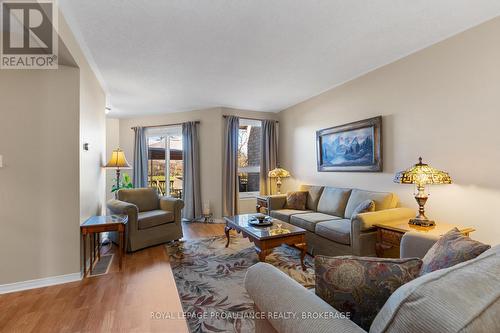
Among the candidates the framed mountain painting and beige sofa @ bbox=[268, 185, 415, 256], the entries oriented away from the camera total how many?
0

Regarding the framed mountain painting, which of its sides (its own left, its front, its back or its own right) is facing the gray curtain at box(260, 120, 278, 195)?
right

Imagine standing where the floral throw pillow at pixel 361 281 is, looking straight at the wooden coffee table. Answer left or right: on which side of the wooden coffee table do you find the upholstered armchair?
left

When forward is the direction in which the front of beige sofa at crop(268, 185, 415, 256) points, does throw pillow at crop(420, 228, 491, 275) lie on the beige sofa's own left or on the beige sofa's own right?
on the beige sofa's own left

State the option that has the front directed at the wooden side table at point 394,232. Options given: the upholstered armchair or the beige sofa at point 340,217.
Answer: the upholstered armchair

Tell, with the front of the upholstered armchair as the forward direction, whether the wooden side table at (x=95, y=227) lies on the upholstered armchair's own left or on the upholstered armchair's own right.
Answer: on the upholstered armchair's own right

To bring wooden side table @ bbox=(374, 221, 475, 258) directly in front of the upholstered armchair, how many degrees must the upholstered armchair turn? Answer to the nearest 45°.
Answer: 0° — it already faces it

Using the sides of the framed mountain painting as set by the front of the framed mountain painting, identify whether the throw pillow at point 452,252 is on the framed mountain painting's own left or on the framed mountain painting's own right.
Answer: on the framed mountain painting's own left

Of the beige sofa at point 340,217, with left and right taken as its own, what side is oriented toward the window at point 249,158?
right

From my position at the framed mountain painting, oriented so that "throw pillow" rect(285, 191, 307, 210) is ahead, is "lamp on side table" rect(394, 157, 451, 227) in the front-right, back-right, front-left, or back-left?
back-left

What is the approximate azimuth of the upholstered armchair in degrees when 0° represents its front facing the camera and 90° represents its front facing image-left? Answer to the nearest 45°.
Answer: approximately 315°

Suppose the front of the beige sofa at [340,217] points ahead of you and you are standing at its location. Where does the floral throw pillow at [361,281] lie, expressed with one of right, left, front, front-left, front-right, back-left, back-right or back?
front-left

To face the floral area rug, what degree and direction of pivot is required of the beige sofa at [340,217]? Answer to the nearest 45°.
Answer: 0° — it already faces it

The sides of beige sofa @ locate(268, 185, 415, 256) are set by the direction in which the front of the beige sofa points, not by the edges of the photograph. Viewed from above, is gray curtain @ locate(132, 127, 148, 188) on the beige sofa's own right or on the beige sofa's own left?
on the beige sofa's own right

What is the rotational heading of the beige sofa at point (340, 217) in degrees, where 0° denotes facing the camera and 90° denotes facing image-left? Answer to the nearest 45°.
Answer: approximately 45°

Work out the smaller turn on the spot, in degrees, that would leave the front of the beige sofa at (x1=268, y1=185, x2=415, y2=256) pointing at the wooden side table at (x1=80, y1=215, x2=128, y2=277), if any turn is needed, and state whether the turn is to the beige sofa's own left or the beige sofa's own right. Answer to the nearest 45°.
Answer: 0° — it already faces it

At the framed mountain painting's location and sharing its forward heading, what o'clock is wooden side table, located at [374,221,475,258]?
The wooden side table is roughly at 10 o'clock from the framed mountain painting.

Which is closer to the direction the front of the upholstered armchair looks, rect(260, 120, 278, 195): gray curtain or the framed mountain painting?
the framed mountain painting
